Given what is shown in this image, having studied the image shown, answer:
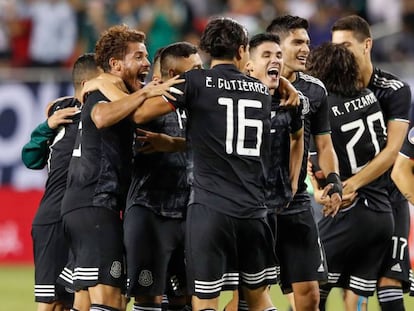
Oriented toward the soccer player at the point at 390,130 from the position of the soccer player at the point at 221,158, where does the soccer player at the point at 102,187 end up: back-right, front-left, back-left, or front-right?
back-left

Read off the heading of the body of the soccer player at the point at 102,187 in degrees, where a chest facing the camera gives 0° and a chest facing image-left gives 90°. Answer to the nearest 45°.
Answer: approximately 270°
